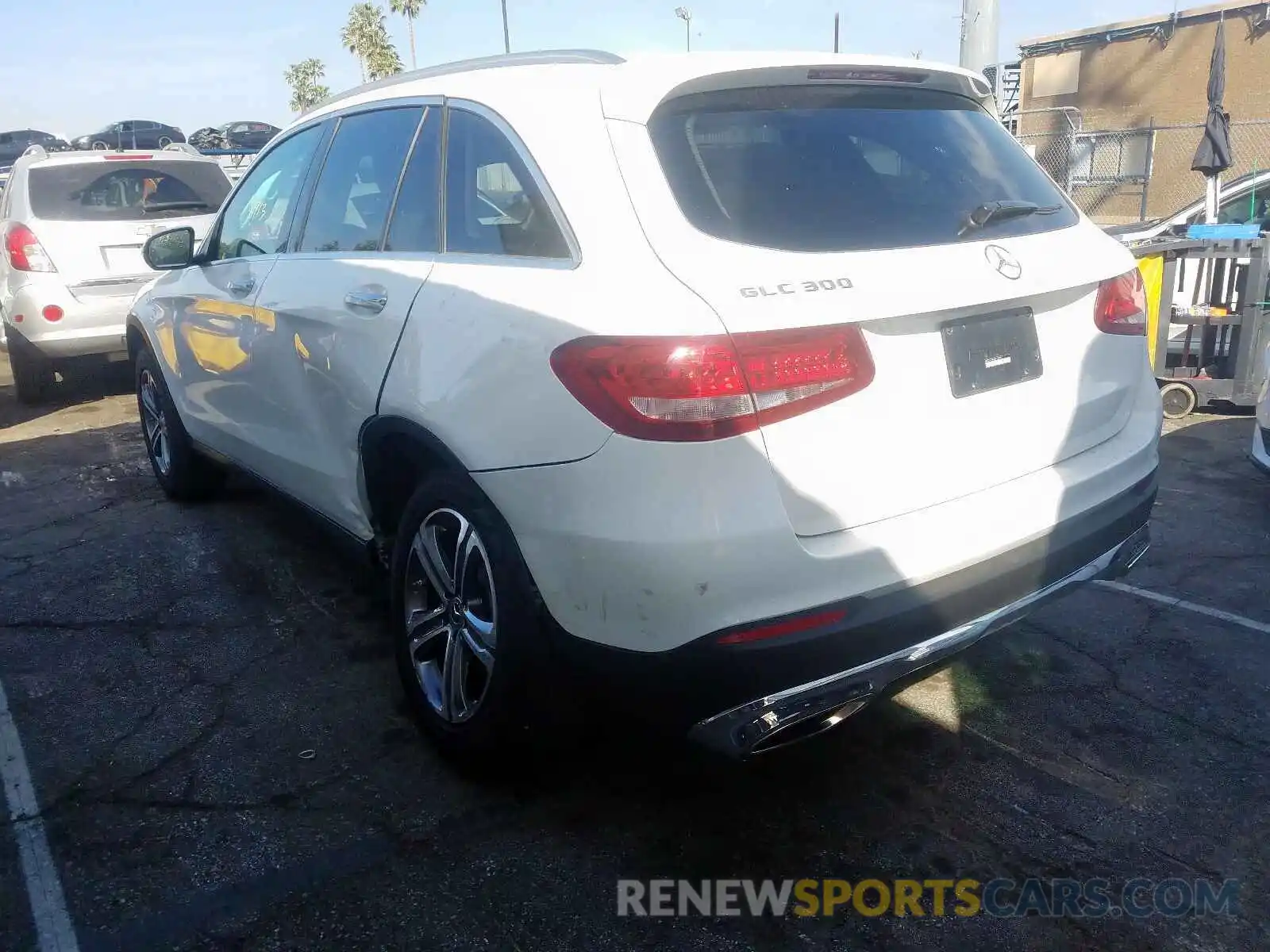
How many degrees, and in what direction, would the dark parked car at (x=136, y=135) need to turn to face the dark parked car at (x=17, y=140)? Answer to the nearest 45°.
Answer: approximately 45° to its right

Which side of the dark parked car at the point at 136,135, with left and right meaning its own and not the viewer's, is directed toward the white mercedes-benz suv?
left

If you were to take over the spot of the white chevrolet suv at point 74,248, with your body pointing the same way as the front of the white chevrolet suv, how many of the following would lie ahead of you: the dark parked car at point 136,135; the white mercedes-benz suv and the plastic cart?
1

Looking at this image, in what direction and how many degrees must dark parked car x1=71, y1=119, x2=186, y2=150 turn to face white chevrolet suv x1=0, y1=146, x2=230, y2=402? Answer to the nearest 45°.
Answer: approximately 90° to its left

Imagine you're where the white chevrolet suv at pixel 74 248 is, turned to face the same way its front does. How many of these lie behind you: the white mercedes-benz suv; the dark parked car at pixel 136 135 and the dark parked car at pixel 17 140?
1

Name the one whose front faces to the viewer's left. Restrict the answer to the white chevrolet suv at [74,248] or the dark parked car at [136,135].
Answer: the dark parked car

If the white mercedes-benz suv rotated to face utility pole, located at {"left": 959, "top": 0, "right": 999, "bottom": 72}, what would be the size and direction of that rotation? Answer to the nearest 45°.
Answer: approximately 45° to its right

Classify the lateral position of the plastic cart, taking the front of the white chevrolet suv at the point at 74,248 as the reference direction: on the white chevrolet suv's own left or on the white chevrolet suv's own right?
on the white chevrolet suv's own right

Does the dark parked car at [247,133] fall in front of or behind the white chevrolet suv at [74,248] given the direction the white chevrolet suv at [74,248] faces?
in front

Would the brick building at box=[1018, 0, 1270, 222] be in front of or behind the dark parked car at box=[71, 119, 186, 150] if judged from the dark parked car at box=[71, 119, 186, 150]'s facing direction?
behind

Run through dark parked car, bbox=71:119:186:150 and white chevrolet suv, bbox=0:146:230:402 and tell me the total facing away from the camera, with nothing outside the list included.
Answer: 1

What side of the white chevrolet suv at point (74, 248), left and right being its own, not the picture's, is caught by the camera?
back

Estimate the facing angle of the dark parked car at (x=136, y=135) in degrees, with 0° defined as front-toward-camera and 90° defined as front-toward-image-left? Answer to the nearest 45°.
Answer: approximately 90°

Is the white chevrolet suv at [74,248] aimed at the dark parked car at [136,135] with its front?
yes

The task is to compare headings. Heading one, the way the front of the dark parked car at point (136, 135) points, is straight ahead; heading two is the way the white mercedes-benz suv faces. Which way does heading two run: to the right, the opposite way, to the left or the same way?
to the right

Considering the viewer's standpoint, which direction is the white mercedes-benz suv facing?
facing away from the viewer and to the left of the viewer
